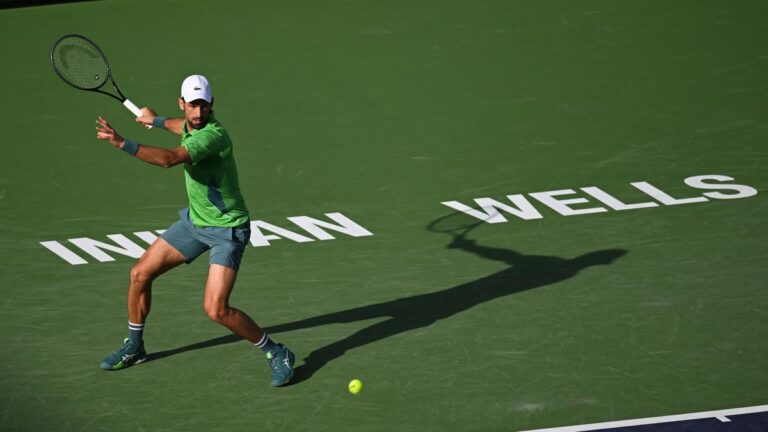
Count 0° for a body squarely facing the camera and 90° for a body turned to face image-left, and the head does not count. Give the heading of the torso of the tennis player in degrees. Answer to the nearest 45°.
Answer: approximately 45°
